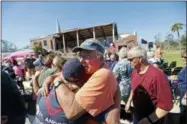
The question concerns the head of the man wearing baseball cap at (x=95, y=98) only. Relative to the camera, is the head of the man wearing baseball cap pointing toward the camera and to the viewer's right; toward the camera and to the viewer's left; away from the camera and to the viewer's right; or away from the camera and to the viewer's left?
toward the camera and to the viewer's left

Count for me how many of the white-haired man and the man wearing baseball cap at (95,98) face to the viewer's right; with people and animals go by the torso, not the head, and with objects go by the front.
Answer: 0

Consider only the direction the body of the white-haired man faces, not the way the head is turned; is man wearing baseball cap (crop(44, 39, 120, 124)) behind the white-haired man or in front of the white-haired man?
in front

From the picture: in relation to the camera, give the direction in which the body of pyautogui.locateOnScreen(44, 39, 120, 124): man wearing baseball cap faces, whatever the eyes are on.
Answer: to the viewer's left

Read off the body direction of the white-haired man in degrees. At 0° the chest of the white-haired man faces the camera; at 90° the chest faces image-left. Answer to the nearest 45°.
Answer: approximately 45°
